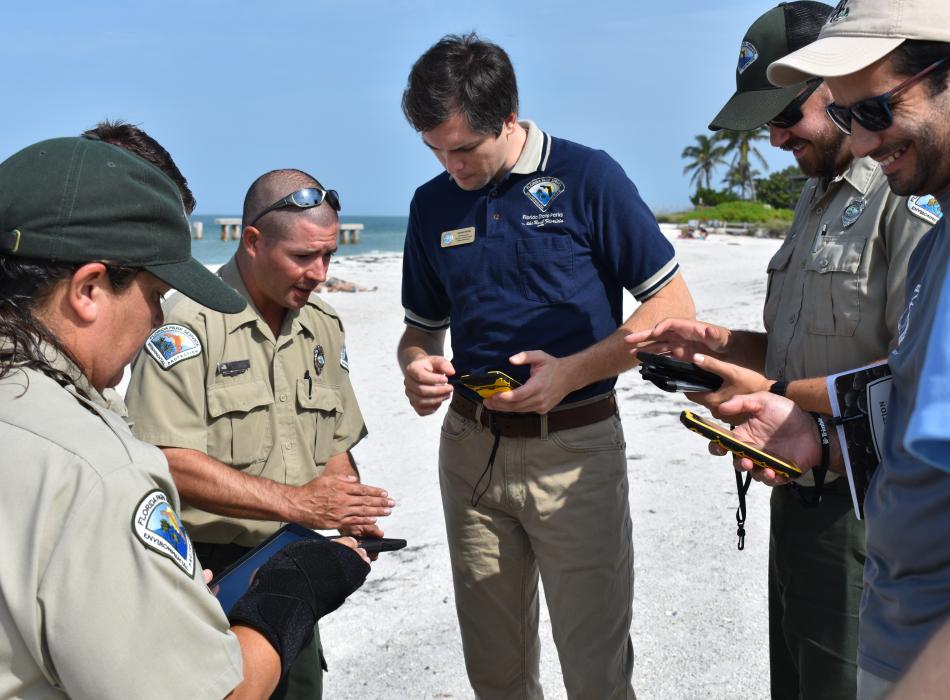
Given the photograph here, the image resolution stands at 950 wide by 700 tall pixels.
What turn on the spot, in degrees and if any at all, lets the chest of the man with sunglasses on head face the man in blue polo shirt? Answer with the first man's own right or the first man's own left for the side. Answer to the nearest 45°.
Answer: approximately 45° to the first man's own left

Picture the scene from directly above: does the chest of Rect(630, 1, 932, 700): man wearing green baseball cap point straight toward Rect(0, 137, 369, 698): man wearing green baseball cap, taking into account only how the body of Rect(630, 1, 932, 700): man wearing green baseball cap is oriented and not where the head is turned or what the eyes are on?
yes

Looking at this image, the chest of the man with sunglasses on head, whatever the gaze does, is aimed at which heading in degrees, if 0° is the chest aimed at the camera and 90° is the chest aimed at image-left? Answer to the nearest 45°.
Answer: approximately 315°

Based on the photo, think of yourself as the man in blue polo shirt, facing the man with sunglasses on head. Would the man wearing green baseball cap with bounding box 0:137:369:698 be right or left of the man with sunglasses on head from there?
left

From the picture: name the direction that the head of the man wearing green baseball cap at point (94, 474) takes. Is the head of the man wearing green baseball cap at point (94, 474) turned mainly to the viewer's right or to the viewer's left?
to the viewer's right

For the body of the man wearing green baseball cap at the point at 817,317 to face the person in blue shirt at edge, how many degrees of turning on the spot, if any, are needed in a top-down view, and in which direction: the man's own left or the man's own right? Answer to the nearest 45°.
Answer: approximately 45° to the man's own left

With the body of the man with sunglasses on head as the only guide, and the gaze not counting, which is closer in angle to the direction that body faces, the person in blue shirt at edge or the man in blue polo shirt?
the person in blue shirt at edge

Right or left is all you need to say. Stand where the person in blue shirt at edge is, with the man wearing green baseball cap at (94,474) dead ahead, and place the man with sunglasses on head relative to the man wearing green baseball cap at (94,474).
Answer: right

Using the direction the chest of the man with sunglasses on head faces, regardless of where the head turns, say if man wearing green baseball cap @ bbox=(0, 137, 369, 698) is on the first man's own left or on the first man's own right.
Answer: on the first man's own right
